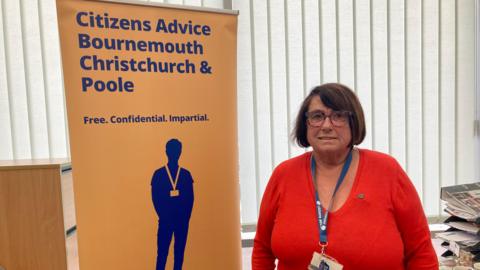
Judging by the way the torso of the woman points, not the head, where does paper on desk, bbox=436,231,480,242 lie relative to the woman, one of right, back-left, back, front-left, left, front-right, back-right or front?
back-left

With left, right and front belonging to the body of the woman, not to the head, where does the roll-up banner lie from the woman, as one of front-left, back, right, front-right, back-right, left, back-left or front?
right

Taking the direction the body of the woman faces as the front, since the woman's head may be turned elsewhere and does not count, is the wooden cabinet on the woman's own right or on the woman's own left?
on the woman's own right

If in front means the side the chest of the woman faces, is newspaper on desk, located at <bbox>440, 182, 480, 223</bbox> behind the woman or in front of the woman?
behind

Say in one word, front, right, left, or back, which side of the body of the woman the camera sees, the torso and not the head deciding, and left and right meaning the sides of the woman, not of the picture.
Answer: front
